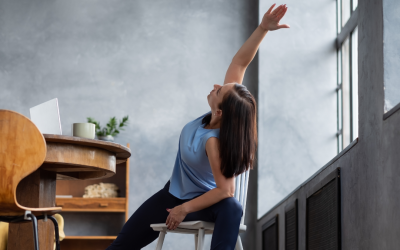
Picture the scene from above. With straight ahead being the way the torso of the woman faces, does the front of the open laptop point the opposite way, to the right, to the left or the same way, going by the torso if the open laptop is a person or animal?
the opposite way

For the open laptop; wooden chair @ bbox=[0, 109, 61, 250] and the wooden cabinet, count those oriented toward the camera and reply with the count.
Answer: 1

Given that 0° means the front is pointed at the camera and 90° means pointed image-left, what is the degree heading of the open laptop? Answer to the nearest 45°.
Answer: approximately 225°

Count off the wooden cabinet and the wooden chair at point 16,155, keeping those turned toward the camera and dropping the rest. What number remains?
1

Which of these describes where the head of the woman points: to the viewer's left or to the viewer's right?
to the viewer's left

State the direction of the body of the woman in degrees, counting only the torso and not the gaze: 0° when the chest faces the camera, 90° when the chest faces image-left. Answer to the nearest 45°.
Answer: approximately 45°

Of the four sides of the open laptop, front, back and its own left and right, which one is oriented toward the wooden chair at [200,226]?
right

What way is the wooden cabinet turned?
toward the camera

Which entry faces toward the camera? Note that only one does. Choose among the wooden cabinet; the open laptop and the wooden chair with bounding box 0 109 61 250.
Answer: the wooden cabinet
